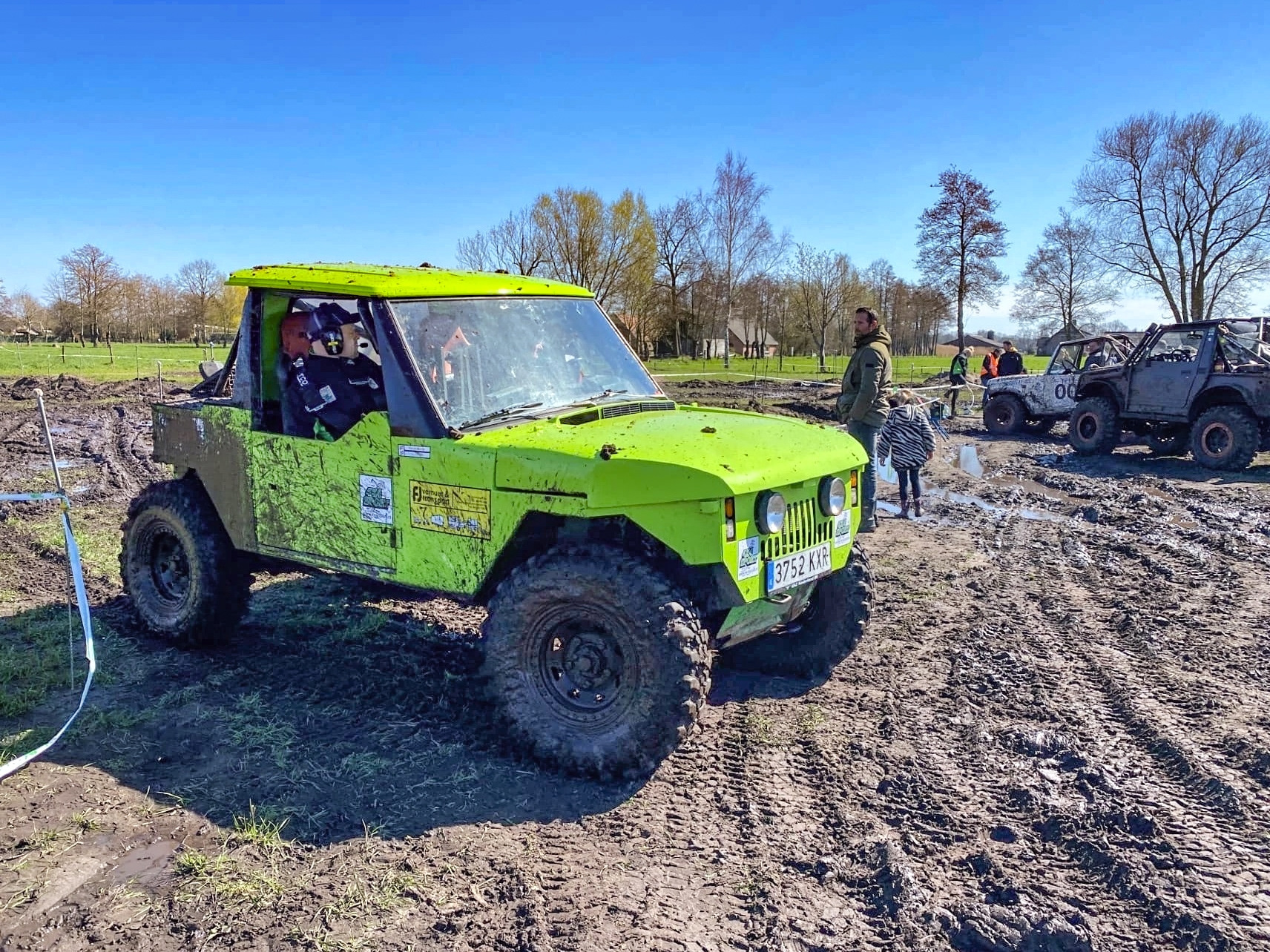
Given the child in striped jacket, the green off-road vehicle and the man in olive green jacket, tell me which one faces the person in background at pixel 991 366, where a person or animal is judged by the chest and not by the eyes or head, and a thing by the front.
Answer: the child in striped jacket

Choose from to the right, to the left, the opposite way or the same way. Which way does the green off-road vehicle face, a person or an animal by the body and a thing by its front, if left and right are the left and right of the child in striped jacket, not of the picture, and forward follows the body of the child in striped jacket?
to the right

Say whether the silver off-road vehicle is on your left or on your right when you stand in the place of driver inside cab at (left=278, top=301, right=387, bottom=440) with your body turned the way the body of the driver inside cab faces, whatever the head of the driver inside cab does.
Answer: on your left

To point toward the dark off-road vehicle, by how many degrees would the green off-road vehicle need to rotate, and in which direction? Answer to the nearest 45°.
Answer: approximately 90° to its left

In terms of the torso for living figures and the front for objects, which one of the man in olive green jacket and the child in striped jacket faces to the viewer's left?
the man in olive green jacket

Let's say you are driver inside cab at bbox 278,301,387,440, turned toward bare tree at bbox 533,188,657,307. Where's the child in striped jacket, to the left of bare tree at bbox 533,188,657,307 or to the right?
right

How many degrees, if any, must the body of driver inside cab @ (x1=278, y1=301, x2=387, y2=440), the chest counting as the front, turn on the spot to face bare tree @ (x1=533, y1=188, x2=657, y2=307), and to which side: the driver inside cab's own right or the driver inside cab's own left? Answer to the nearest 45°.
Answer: approximately 135° to the driver inside cab's own left

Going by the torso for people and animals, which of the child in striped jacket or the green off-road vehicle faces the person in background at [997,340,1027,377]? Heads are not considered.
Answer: the child in striped jacket

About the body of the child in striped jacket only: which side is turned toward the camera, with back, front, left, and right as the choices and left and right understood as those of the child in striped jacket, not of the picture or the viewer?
back

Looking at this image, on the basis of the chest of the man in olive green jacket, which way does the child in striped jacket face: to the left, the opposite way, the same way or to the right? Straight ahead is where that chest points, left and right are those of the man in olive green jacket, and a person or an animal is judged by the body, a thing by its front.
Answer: to the right

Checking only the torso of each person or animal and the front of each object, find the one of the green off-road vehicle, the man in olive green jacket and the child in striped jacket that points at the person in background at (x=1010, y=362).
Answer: the child in striped jacket

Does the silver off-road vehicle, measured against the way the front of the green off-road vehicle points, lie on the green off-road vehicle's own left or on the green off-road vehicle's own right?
on the green off-road vehicle's own left

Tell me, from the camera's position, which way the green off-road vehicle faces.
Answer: facing the viewer and to the right of the viewer

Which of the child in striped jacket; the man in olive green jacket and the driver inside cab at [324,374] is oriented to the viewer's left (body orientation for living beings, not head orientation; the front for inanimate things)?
the man in olive green jacket

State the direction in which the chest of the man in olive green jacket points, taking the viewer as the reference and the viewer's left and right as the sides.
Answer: facing to the left of the viewer

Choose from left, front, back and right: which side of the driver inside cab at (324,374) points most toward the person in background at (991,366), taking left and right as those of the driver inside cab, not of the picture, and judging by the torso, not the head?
left

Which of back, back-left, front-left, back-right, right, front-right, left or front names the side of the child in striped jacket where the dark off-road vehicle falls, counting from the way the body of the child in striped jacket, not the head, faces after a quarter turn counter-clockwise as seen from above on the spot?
back-right

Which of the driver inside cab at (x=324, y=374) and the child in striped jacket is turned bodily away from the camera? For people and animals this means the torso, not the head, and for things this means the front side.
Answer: the child in striped jacket
